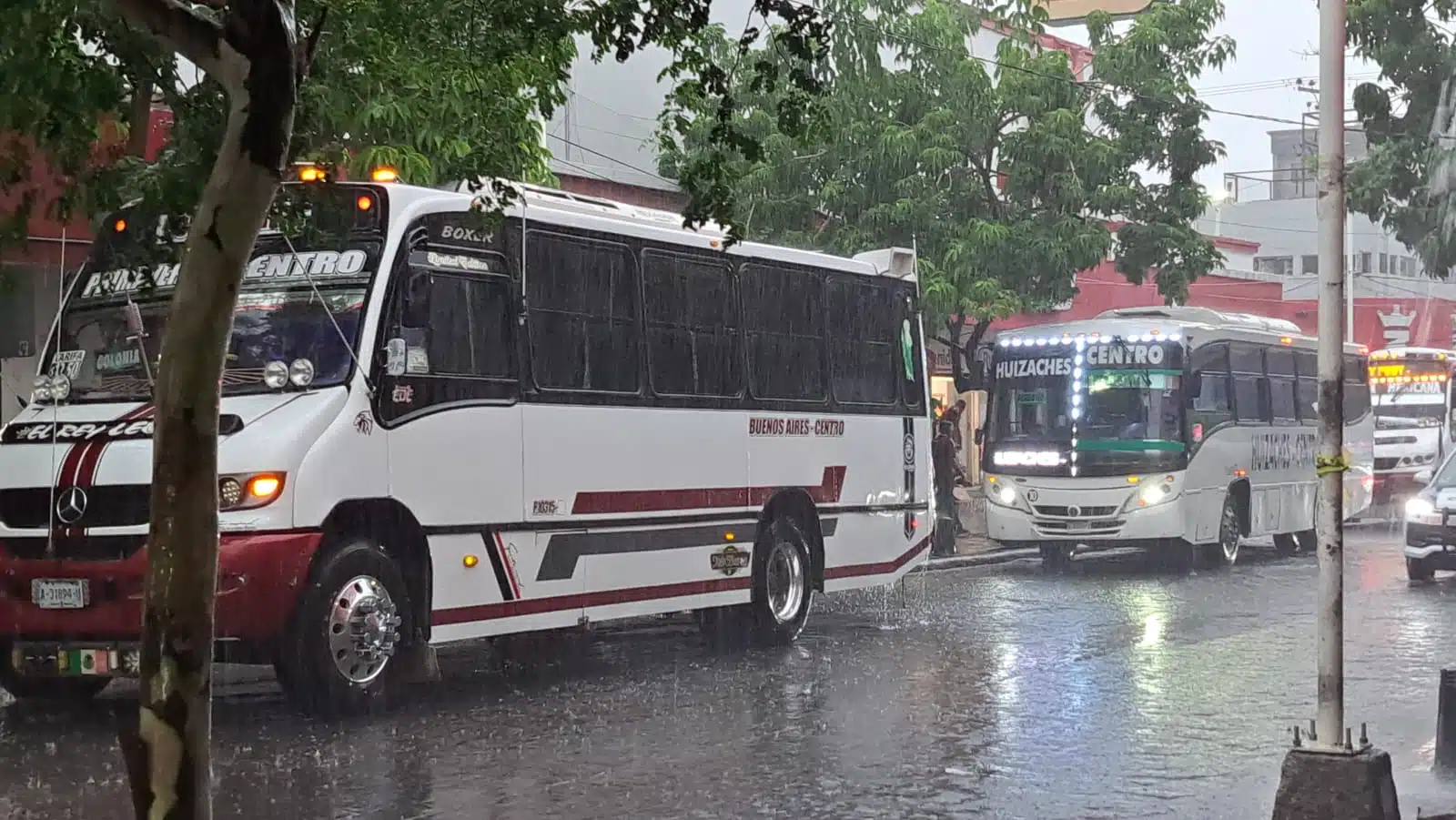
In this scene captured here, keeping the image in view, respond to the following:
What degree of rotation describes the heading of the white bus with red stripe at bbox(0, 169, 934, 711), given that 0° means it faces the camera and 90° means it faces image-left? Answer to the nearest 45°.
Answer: approximately 45°

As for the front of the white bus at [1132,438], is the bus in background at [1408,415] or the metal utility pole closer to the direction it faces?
the metal utility pole

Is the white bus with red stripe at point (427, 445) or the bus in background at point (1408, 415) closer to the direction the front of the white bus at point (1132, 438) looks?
the white bus with red stripe

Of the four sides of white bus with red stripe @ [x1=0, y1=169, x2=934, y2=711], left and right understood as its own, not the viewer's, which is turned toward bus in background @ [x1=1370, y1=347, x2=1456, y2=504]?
back

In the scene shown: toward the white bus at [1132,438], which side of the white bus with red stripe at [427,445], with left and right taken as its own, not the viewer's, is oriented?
back

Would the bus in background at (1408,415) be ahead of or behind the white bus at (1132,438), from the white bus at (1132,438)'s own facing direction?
behind

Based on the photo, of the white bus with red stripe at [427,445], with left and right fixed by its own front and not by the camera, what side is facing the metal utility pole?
left

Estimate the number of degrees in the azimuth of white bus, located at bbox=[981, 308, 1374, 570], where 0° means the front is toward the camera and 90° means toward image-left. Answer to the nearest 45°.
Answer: approximately 45°
